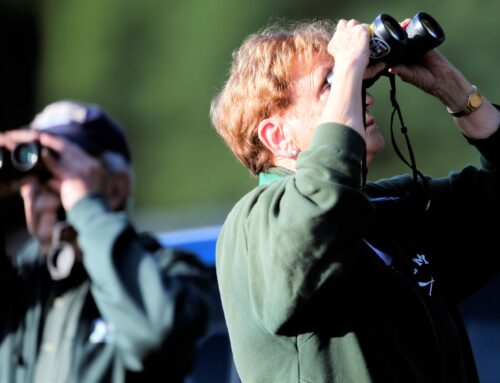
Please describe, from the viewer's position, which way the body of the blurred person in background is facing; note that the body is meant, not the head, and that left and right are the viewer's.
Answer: facing the viewer and to the left of the viewer
